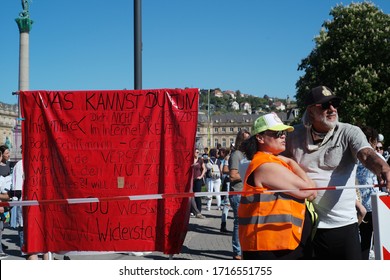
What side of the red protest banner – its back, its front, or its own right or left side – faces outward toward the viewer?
front

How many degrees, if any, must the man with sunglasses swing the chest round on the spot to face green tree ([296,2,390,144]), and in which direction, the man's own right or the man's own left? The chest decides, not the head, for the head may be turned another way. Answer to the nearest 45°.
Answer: approximately 180°

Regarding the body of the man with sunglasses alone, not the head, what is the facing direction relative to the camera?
toward the camera

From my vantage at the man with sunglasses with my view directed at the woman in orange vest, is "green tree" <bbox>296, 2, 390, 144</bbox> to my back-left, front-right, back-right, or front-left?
back-right

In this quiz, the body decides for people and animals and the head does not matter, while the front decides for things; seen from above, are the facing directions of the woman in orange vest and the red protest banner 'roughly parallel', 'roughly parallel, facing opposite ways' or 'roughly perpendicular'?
roughly perpendicular

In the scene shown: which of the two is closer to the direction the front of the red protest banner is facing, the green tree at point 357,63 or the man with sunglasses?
the man with sunglasses

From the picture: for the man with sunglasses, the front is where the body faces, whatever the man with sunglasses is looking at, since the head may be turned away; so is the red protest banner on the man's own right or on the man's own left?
on the man's own right

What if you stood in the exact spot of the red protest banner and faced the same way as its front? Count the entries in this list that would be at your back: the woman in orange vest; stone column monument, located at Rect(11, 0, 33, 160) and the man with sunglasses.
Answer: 1
